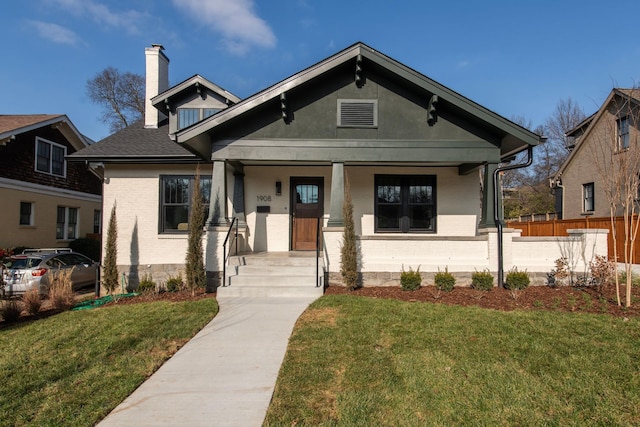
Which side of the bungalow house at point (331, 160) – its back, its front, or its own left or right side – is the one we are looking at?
front

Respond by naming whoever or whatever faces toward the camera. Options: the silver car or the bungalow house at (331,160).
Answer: the bungalow house

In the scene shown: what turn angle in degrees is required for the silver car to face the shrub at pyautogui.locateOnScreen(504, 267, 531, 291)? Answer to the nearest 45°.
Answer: approximately 90° to its right

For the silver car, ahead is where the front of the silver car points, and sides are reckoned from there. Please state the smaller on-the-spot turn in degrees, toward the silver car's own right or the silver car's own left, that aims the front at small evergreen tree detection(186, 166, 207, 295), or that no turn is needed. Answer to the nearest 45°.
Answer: approximately 90° to the silver car's own right

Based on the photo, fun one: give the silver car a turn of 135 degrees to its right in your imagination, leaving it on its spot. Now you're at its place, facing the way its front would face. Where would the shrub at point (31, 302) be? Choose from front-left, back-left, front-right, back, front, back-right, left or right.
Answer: front

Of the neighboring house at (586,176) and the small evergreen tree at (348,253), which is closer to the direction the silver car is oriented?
the neighboring house

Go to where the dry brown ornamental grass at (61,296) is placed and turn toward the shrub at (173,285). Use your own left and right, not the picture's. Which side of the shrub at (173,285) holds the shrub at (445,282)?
right

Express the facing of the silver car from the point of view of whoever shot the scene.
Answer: facing away from the viewer and to the right of the viewer

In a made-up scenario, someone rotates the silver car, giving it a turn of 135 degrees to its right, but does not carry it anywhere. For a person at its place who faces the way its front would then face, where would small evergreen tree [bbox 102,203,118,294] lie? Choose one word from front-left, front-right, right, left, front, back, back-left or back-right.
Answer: front-left

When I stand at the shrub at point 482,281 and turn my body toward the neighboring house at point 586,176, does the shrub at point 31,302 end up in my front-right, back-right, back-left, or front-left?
back-left

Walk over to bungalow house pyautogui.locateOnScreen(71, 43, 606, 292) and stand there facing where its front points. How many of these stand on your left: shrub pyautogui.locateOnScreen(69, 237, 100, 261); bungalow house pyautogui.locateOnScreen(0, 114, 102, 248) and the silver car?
0

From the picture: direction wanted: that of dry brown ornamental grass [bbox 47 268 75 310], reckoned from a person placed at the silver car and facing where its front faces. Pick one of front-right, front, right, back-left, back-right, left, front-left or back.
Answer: back-right

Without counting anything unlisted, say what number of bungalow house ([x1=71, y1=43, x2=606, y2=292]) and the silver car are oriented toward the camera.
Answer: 1

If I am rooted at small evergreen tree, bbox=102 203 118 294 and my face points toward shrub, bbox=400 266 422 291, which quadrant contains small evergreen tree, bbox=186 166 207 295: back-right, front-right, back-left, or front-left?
front-right

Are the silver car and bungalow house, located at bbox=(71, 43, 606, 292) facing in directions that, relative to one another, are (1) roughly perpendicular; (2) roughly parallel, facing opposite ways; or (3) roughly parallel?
roughly parallel, facing opposite ways

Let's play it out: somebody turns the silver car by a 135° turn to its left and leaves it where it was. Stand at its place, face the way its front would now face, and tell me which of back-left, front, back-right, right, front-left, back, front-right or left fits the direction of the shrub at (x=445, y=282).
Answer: back-left
